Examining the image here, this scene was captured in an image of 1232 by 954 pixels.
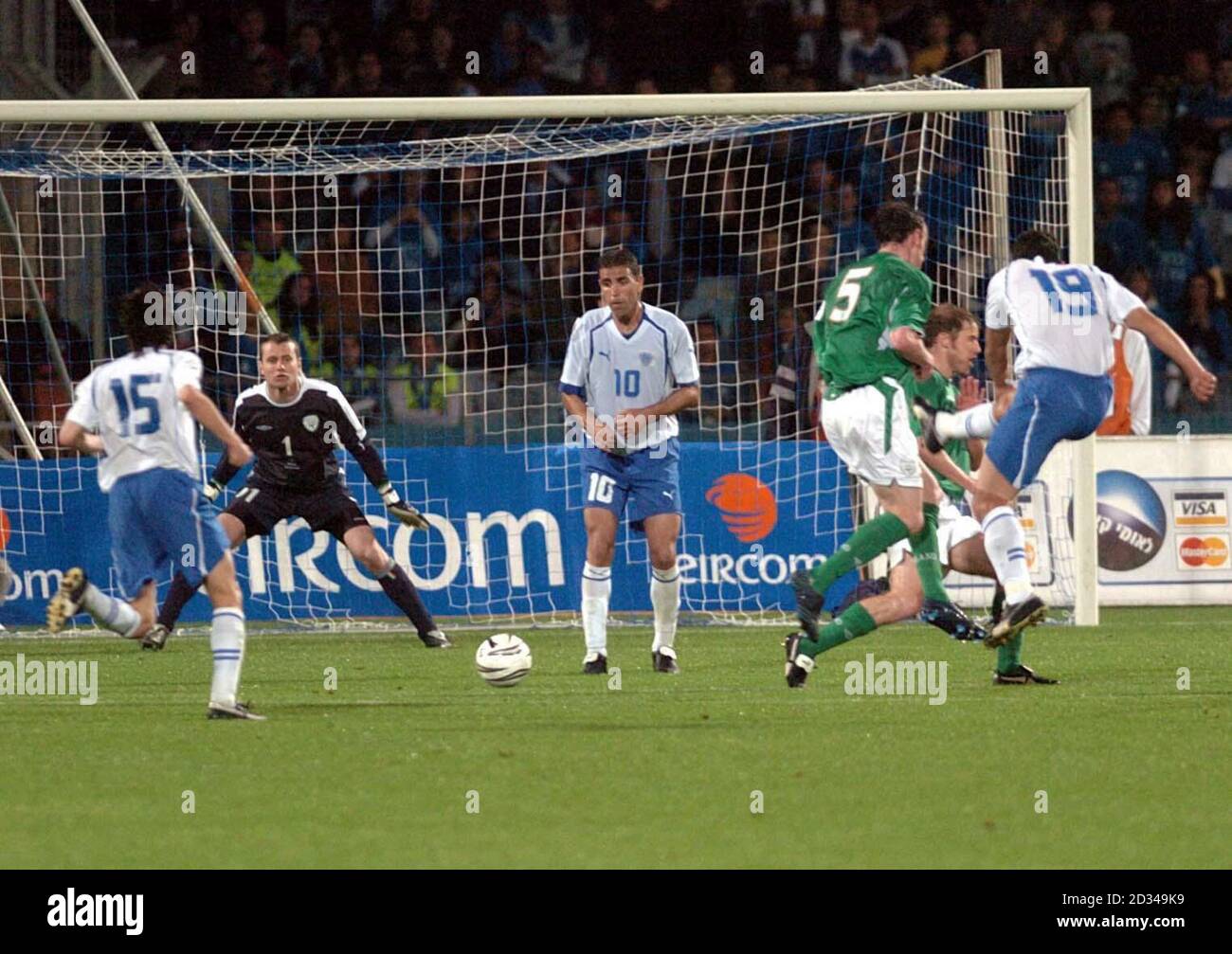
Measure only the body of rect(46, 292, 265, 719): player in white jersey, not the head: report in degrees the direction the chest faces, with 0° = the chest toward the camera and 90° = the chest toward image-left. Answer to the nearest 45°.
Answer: approximately 225°

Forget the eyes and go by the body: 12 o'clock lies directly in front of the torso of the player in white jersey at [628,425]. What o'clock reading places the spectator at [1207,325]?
The spectator is roughly at 7 o'clock from the player in white jersey.

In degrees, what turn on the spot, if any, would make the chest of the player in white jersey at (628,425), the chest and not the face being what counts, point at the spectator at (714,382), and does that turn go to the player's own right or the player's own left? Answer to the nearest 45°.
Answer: approximately 180°

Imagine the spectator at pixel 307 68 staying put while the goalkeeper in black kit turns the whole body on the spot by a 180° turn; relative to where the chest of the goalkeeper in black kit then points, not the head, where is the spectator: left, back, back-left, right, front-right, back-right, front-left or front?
front

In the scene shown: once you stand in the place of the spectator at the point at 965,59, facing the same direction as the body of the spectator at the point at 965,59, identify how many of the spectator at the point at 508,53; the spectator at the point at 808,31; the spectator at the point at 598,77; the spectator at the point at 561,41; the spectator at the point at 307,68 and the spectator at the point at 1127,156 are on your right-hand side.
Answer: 5

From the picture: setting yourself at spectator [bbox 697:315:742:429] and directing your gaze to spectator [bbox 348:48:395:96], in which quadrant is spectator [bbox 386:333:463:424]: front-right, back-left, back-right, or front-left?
front-left

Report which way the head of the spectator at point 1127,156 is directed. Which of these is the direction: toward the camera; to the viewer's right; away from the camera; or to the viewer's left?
toward the camera

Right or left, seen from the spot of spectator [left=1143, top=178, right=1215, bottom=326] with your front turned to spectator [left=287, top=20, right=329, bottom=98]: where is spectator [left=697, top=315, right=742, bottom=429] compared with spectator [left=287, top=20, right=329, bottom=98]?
left

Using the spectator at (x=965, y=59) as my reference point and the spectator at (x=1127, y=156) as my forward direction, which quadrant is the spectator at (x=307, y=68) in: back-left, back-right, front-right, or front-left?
back-right

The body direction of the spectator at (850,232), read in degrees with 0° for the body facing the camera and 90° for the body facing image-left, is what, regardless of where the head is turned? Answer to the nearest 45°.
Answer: approximately 0°

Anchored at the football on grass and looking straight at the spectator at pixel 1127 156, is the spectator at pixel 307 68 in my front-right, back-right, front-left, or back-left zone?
front-left

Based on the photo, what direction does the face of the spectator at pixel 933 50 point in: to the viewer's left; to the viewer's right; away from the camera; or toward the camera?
toward the camera

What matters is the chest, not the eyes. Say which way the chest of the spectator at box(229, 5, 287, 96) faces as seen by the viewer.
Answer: toward the camera

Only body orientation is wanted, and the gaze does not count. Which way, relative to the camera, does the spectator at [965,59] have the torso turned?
toward the camera

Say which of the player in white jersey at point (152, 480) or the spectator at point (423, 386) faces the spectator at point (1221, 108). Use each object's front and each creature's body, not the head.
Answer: the player in white jersey

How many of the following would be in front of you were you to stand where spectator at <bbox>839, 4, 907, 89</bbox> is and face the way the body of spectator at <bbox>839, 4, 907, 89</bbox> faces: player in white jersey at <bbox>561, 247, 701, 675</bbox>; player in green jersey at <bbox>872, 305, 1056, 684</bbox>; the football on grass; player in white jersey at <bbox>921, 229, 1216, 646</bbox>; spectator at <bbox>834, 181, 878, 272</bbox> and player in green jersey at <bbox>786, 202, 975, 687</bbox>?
6

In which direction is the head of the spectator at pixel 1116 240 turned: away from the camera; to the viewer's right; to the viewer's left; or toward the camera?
toward the camera

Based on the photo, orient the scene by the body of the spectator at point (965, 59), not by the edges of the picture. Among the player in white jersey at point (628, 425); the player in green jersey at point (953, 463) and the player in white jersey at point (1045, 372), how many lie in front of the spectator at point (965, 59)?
3
